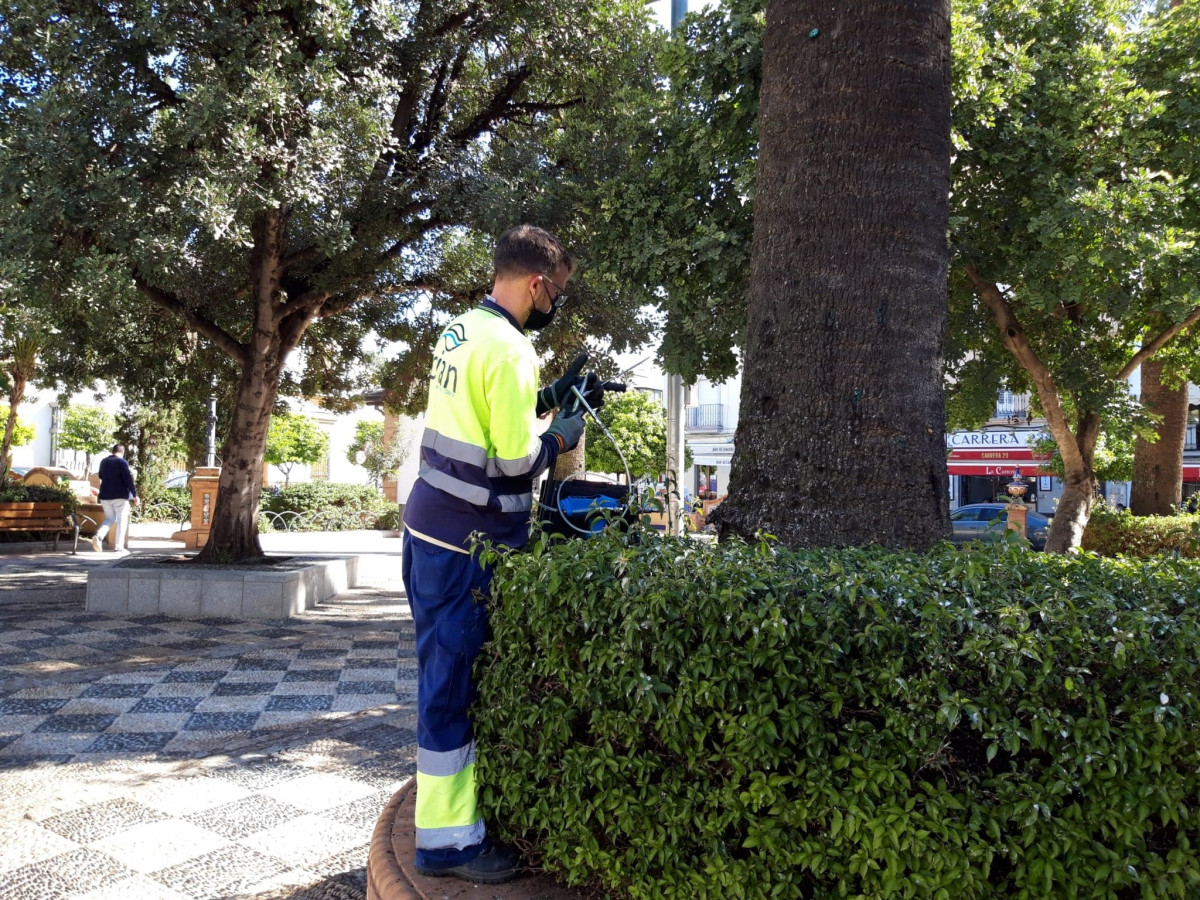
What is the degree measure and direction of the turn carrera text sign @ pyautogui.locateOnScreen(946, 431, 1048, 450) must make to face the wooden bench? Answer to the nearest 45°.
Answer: approximately 45° to its right

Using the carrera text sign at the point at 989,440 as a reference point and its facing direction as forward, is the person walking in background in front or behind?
in front

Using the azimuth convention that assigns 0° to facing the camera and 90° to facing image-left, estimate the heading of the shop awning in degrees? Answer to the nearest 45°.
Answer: approximately 0°

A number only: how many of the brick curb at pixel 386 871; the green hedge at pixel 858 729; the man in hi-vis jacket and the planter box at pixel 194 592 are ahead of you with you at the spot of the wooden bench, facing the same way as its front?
4

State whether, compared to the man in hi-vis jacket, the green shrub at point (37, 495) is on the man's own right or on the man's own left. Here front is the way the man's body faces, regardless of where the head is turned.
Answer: on the man's own left

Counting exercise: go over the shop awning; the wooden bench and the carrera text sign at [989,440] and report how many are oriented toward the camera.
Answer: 3

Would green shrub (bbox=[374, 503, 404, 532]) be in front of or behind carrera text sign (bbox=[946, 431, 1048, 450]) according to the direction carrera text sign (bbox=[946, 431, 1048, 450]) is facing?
in front

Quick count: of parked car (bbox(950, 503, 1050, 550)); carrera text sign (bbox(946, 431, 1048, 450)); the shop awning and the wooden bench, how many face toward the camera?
3

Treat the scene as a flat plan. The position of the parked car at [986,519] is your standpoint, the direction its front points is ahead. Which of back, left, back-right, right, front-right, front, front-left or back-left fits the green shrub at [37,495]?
front-left

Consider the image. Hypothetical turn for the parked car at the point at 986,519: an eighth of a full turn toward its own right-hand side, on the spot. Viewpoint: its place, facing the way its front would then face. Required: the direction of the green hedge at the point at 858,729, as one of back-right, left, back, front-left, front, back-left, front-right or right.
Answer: back-left

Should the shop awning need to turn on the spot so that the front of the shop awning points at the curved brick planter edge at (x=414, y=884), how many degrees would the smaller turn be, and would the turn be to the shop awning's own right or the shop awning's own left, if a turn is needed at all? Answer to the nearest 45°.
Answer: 0° — it already faces it

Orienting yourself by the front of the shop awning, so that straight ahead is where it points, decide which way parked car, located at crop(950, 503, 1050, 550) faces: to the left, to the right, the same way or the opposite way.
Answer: to the right

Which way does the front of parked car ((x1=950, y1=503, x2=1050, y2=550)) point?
to the viewer's left

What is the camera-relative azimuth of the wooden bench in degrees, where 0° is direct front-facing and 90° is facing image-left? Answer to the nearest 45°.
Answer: approximately 0°

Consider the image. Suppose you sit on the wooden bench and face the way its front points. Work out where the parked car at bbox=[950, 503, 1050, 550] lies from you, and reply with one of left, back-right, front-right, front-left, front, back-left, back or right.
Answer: left
